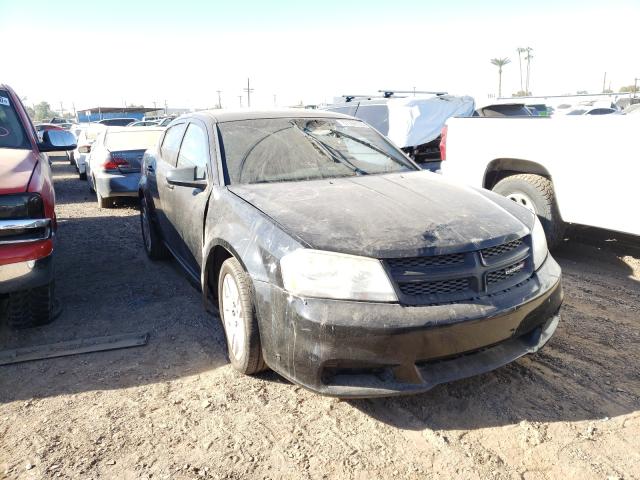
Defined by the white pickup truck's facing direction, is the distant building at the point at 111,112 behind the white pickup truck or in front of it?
behind

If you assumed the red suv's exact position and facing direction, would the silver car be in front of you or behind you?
behind

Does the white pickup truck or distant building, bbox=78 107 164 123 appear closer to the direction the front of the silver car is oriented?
the distant building

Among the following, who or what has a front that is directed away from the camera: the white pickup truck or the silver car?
the silver car

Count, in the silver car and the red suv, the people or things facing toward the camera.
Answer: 1

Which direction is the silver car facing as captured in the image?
away from the camera

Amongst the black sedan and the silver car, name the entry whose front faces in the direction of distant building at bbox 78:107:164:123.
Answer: the silver car

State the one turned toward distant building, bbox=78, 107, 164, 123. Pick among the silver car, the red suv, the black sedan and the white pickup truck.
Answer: the silver car

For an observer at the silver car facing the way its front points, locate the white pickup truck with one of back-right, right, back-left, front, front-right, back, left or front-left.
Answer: back-right

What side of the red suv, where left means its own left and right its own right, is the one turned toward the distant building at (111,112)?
back

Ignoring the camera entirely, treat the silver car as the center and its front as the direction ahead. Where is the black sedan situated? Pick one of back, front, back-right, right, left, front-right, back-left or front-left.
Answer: back
